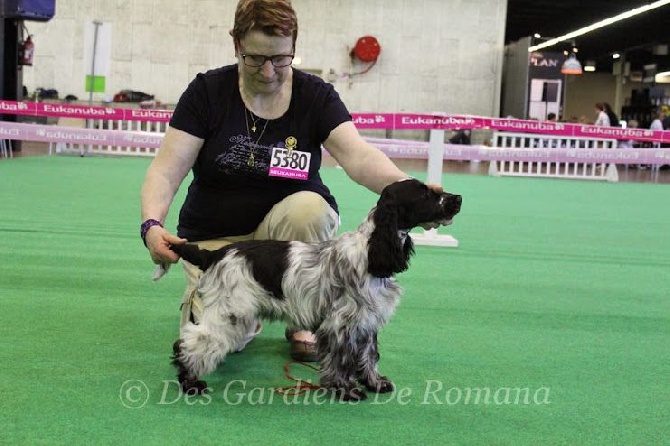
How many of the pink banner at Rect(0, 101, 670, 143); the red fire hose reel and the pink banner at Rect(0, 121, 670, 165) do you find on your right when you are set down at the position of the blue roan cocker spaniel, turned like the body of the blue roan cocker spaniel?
0

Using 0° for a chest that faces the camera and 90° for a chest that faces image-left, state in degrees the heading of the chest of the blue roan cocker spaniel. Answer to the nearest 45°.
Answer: approximately 270°

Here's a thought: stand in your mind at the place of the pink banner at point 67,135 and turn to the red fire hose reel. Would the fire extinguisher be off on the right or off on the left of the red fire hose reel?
left

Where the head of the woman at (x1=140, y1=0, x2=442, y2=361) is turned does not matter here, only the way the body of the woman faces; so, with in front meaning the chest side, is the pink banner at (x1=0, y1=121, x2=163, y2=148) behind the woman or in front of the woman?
behind

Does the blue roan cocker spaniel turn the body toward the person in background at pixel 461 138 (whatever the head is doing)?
no

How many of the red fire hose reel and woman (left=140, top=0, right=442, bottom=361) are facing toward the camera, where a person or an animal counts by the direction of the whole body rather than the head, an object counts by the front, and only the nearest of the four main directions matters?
2

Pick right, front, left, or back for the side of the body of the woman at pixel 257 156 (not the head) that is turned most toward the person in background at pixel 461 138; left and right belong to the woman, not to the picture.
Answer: back

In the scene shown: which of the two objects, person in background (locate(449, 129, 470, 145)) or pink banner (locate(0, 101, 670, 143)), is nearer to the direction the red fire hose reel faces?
the pink banner

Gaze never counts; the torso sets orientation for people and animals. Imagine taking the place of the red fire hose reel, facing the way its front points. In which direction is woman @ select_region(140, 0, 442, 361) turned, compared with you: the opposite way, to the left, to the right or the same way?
the same way

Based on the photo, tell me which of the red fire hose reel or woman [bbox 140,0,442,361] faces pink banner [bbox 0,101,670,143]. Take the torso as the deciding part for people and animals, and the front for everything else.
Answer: the red fire hose reel

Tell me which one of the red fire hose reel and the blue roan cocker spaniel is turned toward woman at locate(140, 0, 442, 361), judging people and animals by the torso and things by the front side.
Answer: the red fire hose reel

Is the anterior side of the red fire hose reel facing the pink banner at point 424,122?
yes

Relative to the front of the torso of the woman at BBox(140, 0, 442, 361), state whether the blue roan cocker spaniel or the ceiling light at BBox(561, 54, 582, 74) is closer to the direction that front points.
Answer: the blue roan cocker spaniel

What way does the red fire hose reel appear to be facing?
toward the camera

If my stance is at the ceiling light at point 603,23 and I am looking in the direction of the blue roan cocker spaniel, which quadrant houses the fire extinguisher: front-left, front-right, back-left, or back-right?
front-right

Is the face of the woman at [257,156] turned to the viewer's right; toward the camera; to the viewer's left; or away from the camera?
toward the camera

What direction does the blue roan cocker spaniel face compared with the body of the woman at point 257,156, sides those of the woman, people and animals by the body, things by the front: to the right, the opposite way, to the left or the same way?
to the left

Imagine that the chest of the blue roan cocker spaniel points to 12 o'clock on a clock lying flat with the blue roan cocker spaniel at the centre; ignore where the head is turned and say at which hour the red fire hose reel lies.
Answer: The red fire hose reel is roughly at 9 o'clock from the blue roan cocker spaniel.

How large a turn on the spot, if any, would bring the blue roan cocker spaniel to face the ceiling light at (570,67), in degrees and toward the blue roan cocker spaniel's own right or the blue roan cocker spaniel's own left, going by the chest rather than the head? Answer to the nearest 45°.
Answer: approximately 90° to the blue roan cocker spaniel's own left
